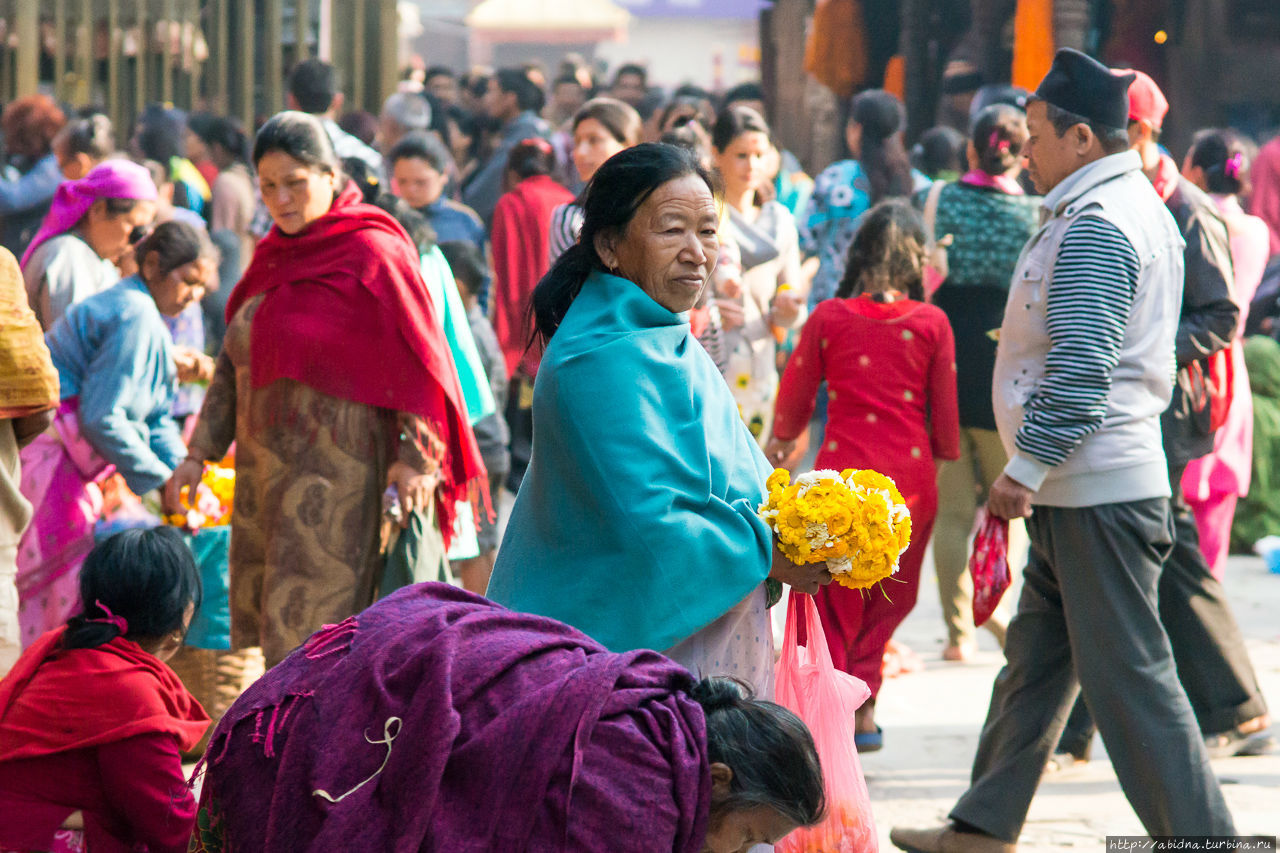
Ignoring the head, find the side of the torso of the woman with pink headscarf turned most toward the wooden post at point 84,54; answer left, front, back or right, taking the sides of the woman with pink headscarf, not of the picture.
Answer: left

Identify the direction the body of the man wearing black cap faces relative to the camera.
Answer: to the viewer's left

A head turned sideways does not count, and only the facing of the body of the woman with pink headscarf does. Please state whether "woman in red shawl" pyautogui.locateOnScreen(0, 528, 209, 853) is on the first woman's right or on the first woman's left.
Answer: on the first woman's right

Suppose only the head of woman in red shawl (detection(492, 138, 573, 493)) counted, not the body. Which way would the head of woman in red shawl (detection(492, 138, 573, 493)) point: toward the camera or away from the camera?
away from the camera

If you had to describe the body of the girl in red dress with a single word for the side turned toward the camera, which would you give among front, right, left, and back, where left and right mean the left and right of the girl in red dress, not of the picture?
back

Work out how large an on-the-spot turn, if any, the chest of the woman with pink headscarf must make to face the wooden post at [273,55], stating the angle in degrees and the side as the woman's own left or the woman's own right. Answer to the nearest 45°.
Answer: approximately 90° to the woman's own left

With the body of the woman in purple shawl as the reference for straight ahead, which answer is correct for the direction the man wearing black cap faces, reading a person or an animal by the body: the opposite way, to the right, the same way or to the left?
the opposite way

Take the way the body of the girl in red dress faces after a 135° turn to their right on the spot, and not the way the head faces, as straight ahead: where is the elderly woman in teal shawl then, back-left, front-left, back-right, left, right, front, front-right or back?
front-right

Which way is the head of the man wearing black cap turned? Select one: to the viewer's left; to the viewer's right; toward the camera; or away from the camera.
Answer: to the viewer's left

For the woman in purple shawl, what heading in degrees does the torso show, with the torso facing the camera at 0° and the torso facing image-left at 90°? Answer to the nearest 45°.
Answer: approximately 270°

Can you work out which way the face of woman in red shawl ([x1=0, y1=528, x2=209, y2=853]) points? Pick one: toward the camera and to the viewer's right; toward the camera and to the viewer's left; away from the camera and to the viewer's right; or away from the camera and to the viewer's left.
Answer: away from the camera and to the viewer's right

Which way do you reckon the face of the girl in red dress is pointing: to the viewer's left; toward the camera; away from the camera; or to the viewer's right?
away from the camera

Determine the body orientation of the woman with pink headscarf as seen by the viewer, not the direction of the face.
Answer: to the viewer's right
